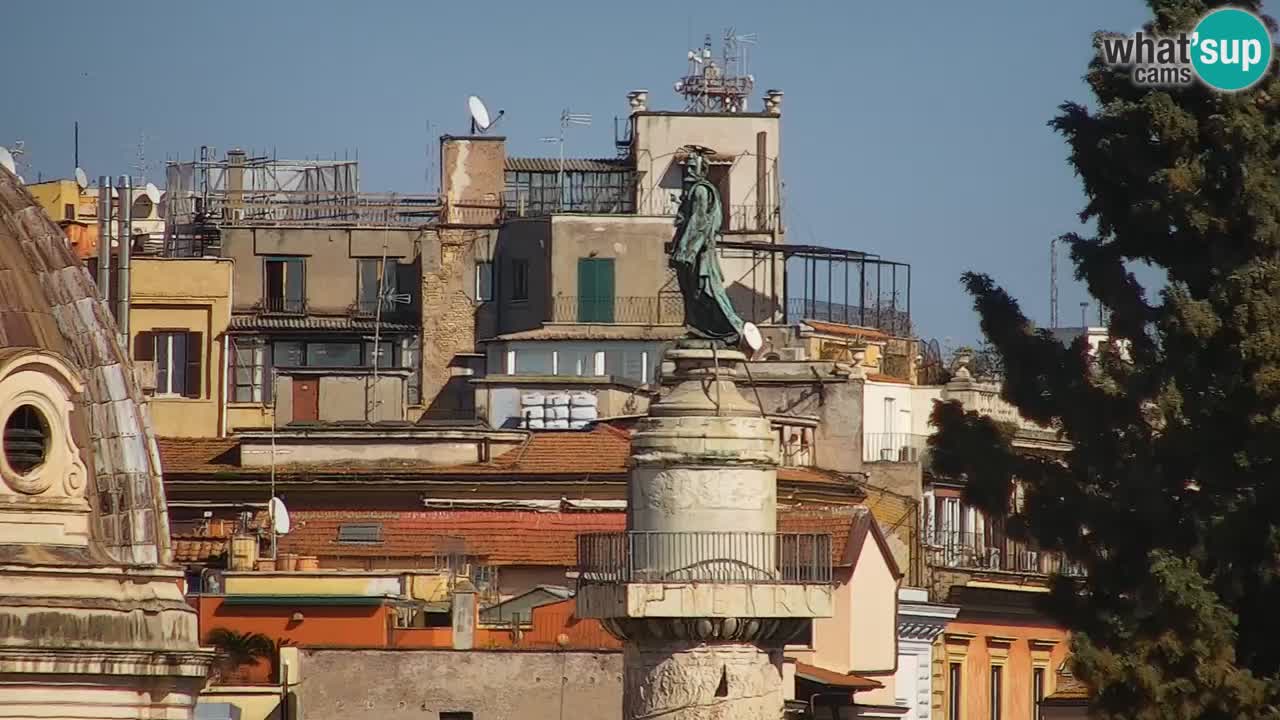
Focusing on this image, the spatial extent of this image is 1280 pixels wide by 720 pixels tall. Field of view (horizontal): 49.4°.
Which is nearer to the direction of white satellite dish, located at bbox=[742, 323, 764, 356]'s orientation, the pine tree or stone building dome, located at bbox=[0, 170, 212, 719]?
the pine tree

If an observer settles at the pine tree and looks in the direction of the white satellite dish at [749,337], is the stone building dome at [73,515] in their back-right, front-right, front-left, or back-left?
front-left

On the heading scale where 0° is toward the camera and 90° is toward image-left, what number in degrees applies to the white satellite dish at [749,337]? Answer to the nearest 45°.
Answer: approximately 315°

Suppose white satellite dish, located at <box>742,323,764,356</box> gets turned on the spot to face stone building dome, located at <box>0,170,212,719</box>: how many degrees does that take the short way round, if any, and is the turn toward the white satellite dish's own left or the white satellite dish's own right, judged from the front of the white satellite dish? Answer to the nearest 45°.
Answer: approximately 90° to the white satellite dish's own right
